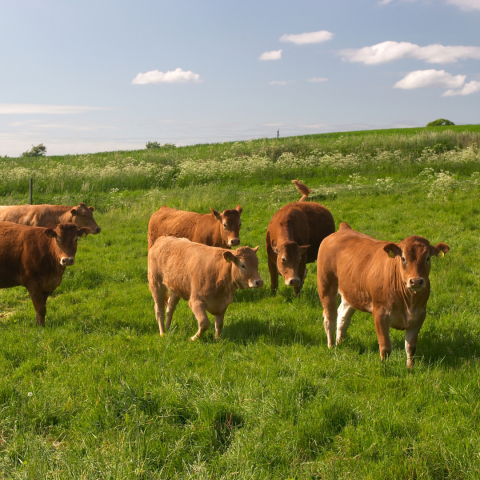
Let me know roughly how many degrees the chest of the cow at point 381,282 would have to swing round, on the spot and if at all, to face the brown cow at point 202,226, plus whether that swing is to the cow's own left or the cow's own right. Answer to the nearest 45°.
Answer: approximately 180°

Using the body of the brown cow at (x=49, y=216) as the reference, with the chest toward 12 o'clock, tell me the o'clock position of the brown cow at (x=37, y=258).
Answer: the brown cow at (x=37, y=258) is roughly at 3 o'clock from the brown cow at (x=49, y=216).

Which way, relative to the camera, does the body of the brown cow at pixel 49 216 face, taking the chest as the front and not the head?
to the viewer's right

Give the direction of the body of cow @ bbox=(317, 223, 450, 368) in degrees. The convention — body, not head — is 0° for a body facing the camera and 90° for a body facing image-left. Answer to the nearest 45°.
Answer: approximately 315°

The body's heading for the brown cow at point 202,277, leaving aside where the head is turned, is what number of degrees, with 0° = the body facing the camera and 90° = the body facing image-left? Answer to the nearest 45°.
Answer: approximately 315°

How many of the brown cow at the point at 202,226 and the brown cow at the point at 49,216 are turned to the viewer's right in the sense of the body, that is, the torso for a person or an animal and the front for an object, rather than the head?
2

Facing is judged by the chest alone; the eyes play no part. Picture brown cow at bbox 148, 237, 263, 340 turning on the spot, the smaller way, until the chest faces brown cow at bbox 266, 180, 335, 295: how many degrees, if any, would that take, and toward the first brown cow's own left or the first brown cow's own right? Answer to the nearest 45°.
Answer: approximately 90° to the first brown cow's own left

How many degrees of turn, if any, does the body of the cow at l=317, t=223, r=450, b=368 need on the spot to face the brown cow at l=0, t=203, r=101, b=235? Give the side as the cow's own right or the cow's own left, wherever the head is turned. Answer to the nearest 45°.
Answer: approximately 180°

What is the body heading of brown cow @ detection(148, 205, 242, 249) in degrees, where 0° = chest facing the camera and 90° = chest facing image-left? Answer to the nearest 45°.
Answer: approximately 270°

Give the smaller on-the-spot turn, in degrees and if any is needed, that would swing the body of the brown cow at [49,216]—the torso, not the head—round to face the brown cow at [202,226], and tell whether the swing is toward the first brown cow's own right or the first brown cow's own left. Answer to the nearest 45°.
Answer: approximately 45° to the first brown cow's own right
